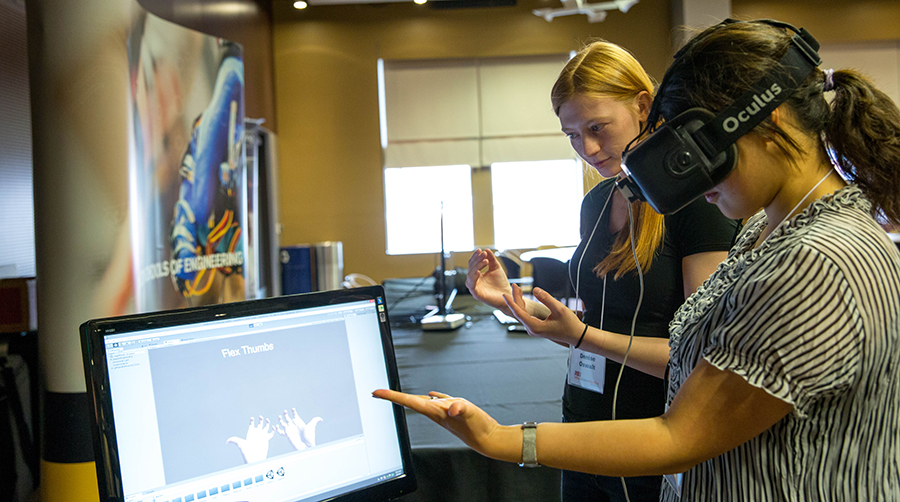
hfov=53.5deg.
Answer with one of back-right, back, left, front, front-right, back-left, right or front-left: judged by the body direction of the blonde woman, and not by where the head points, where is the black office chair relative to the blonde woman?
back-right

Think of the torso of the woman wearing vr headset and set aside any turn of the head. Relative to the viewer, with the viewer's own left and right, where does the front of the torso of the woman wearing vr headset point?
facing to the left of the viewer

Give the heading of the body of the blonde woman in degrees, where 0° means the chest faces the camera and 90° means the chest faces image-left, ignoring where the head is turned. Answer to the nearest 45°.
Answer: approximately 45°

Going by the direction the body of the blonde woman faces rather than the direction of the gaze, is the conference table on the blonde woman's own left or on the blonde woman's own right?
on the blonde woman's own right
